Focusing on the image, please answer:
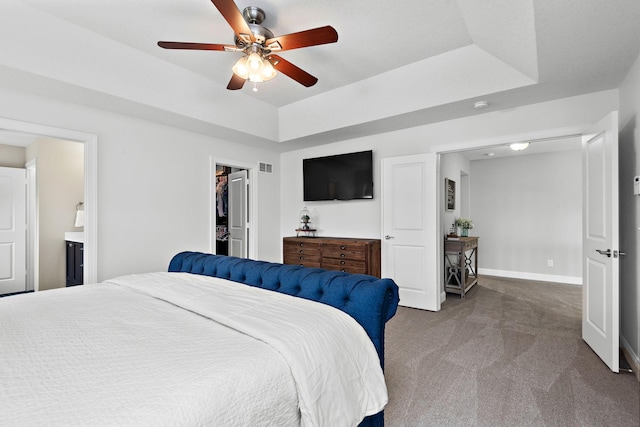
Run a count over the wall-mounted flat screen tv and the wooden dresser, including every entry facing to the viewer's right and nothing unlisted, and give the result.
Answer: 0

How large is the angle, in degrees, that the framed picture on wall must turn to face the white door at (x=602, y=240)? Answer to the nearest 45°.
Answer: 0° — it already faces it

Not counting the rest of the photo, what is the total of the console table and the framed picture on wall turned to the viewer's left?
0

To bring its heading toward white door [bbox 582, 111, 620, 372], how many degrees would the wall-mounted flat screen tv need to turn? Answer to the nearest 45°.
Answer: approximately 90° to its left

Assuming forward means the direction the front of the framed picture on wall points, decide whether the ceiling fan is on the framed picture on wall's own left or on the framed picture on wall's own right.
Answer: on the framed picture on wall's own right

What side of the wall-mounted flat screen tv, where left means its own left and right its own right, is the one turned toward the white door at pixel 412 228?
left

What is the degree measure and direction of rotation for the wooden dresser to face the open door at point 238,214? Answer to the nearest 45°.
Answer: approximately 90° to its right

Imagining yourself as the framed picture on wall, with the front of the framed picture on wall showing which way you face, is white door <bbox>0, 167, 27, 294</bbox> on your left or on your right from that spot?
on your right
